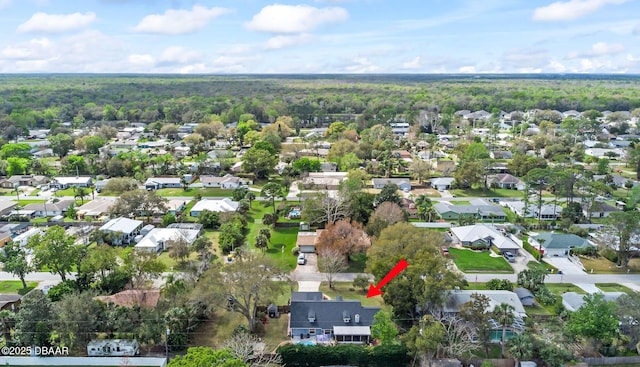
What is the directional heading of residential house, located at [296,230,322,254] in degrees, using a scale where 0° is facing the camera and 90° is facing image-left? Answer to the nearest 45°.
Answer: approximately 0°

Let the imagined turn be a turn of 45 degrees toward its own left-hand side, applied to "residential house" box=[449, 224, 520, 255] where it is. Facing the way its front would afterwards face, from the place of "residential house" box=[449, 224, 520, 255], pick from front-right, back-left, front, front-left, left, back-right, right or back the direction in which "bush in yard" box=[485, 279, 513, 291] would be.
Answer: front-right

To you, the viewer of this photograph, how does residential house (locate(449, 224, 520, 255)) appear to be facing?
facing the viewer

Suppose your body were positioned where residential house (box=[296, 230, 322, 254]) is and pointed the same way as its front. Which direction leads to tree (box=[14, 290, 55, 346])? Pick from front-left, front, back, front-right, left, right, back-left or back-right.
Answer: front-right

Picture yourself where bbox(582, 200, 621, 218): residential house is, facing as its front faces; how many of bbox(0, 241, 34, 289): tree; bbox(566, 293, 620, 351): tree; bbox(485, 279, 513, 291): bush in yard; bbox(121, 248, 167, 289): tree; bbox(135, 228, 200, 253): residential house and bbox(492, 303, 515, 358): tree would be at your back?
0

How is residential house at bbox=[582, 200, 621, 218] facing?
toward the camera

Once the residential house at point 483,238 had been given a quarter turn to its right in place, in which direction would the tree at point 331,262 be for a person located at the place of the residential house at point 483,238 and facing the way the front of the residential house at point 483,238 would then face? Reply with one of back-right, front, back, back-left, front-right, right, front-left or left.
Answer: front-left

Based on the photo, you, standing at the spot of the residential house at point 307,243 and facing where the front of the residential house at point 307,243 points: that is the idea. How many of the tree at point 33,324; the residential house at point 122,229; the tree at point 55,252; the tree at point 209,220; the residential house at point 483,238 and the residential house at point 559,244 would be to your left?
2

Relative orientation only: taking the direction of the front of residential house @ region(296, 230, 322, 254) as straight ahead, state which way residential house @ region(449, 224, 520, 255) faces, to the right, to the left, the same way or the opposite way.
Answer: the same way

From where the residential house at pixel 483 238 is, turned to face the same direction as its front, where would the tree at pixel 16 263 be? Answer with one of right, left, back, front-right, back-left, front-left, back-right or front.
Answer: front-right
